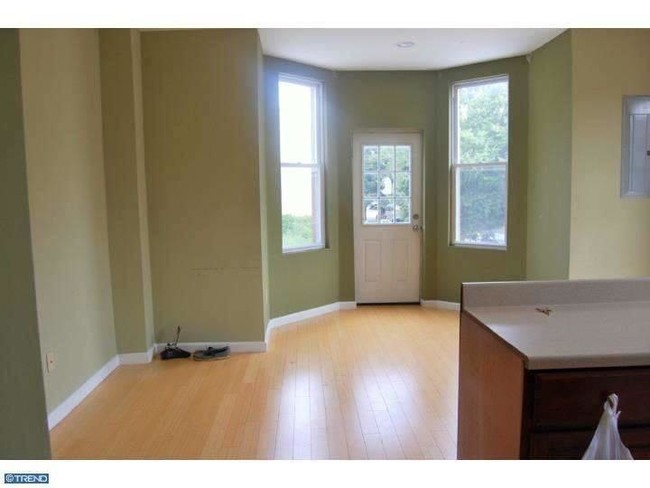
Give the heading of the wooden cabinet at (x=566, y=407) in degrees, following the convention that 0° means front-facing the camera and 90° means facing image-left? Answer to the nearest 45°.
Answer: approximately 0°

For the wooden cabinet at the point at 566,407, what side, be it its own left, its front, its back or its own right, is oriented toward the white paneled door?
back

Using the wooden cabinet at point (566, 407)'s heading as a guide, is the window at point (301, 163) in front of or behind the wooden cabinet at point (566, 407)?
behind

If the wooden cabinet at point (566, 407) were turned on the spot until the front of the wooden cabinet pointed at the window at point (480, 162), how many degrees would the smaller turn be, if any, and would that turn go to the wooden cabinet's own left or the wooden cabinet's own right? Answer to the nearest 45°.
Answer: approximately 180°
